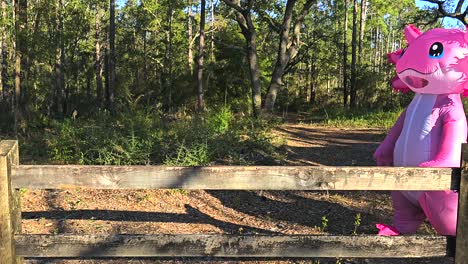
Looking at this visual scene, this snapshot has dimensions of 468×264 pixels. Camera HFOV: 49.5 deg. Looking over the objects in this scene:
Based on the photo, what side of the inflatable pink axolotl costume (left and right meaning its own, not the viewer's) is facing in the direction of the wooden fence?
front

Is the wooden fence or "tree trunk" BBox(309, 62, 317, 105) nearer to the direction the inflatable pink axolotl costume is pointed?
the wooden fence

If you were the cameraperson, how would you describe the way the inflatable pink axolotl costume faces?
facing the viewer and to the left of the viewer

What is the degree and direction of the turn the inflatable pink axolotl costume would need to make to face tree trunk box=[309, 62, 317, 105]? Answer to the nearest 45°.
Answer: approximately 135° to its right
